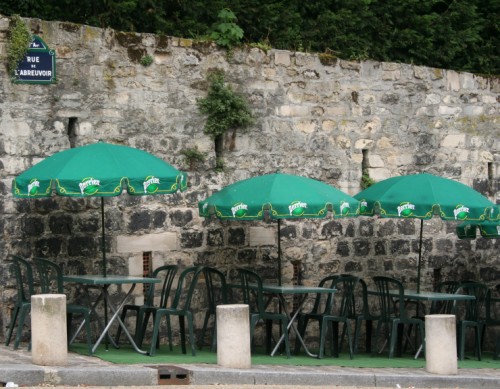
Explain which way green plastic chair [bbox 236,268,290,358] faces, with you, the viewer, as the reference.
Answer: facing the viewer and to the right of the viewer

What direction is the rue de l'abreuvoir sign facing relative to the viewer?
toward the camera

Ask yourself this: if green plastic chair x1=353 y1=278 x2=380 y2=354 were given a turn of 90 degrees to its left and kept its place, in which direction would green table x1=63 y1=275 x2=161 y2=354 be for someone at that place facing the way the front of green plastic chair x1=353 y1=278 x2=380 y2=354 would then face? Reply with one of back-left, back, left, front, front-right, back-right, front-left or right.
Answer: back-left

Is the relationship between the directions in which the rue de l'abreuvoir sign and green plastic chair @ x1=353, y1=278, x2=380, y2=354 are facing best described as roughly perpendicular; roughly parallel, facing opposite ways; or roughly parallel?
roughly perpendicular

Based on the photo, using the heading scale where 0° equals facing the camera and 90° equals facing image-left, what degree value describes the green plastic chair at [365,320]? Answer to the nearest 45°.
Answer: approximately 270°

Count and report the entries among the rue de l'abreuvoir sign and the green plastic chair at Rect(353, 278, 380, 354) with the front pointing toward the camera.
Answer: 1

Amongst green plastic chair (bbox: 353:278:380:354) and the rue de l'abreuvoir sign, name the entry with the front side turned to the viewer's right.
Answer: the green plastic chair

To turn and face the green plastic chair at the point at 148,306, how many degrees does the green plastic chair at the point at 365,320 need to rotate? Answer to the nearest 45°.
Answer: approximately 135° to its right
